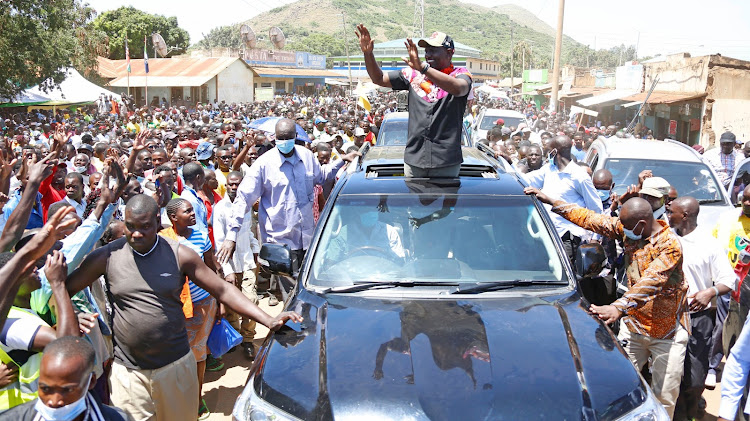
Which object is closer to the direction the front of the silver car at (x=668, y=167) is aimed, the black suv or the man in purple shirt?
the black suv

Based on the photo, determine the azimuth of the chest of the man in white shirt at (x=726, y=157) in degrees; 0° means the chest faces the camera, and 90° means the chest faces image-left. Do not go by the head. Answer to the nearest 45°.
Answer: approximately 0°

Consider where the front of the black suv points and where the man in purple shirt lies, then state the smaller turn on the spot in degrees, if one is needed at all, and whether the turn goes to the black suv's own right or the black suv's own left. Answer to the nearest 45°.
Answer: approximately 135° to the black suv's own right

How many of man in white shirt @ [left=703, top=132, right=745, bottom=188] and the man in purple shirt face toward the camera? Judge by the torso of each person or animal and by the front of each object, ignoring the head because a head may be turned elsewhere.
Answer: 2

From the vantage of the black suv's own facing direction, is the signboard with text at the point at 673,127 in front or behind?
behind

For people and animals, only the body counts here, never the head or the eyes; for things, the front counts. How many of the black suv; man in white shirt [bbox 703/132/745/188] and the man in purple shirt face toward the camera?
3

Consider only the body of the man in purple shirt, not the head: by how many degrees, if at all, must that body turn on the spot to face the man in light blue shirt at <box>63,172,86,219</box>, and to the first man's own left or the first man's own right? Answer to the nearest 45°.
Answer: approximately 90° to the first man's own right
